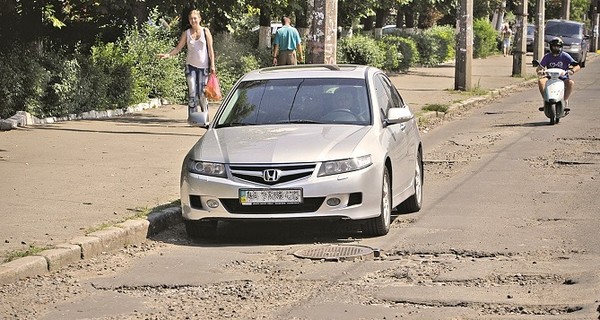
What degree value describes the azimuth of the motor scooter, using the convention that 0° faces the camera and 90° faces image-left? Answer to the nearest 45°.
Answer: approximately 0°

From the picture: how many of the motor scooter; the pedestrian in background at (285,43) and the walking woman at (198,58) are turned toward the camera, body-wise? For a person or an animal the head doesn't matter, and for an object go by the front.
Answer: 2

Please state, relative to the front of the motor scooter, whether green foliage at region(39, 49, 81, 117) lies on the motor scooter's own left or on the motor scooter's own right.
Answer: on the motor scooter's own right

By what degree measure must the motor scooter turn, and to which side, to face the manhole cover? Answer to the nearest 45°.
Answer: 0° — it already faces it
